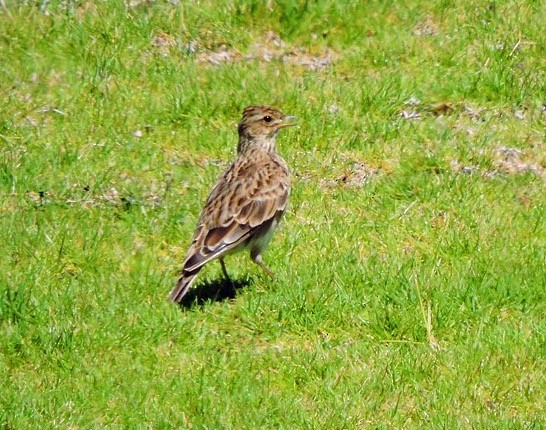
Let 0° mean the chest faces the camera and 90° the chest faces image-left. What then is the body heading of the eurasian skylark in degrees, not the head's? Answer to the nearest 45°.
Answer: approximately 225°
